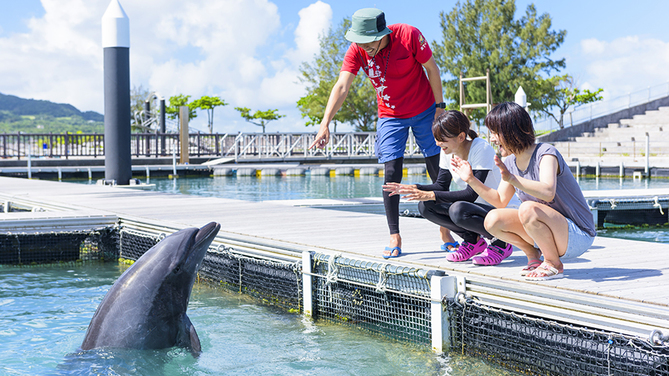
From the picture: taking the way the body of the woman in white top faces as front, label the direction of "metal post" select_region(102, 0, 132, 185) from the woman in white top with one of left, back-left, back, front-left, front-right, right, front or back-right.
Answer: right

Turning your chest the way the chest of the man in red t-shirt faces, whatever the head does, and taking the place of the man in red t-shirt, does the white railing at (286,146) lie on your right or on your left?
on your right

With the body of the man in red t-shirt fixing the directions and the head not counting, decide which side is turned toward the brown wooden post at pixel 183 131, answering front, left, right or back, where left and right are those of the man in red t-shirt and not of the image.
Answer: right

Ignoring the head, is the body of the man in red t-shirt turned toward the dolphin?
yes

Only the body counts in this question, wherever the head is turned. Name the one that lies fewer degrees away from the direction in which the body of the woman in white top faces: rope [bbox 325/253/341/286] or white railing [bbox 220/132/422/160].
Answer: the rope

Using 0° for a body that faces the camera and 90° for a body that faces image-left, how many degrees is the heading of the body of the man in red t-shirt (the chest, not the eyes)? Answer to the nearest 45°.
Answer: approximately 45°

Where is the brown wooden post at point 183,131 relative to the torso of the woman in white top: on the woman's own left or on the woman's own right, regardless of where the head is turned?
on the woman's own right
